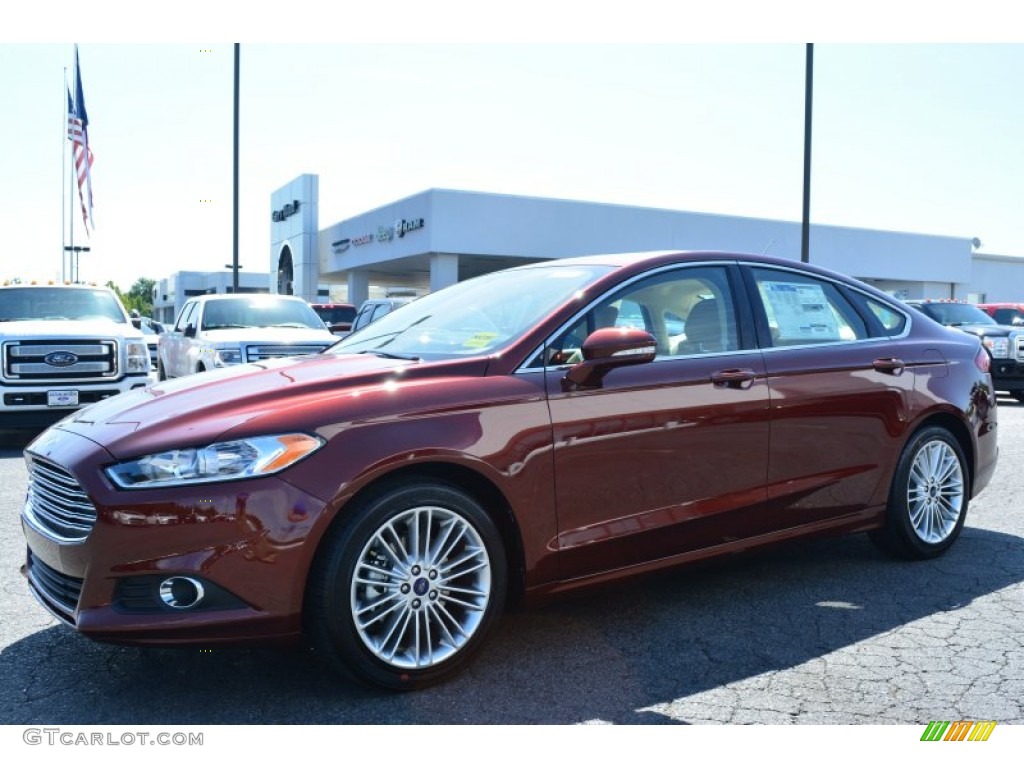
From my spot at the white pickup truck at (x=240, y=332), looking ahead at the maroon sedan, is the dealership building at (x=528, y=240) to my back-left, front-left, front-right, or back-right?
back-left

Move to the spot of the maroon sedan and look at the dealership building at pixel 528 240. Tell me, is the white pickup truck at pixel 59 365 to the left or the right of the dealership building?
left

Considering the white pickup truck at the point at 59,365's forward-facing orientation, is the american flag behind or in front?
behind

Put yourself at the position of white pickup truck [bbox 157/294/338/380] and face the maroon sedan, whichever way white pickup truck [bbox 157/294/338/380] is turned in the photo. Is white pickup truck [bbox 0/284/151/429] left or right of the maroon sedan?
right

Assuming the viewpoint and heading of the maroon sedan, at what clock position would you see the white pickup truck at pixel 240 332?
The white pickup truck is roughly at 4 o'clock from the maroon sedan.

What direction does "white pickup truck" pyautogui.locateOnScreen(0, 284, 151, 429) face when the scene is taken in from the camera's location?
facing the viewer

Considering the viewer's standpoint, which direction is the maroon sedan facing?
facing the viewer and to the left of the viewer

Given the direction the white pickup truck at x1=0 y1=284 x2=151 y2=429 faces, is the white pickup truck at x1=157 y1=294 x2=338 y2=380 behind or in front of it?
behind

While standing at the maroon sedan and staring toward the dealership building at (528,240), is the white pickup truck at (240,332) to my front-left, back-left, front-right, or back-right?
front-left

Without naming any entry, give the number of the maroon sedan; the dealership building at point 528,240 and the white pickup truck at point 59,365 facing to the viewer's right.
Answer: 0

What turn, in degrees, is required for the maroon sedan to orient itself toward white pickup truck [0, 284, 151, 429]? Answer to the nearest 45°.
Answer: approximately 90° to its right

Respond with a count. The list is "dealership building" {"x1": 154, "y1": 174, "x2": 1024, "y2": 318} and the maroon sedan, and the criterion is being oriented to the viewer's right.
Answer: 0

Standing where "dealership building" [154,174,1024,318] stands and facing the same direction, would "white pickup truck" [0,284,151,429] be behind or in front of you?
in front
